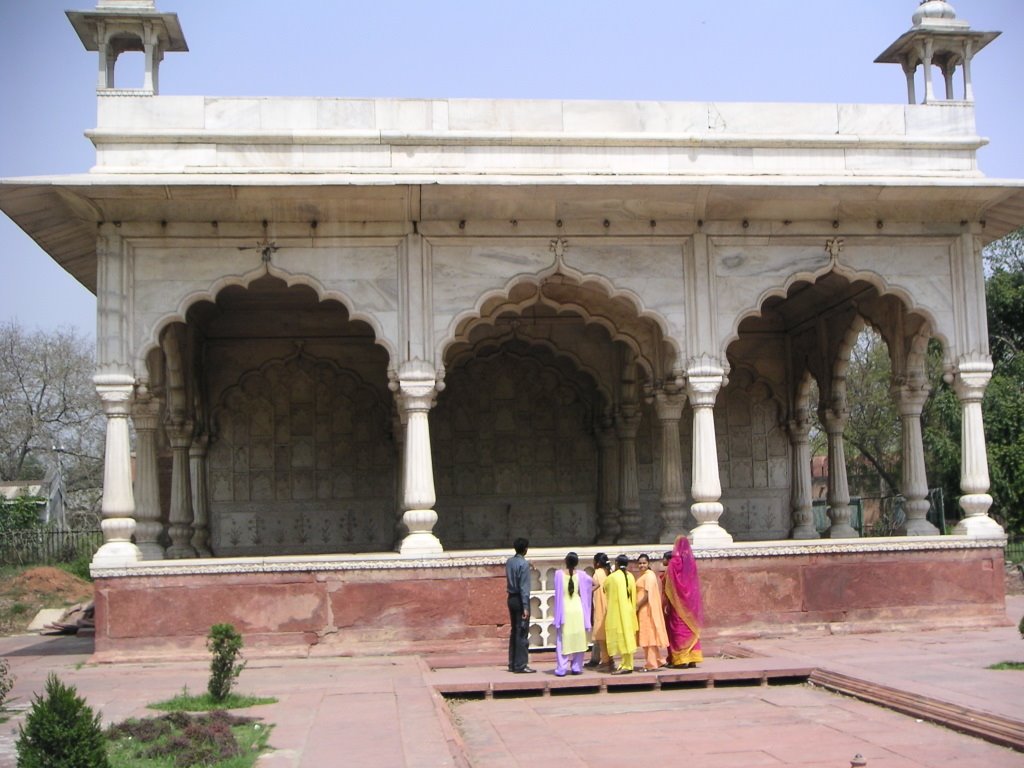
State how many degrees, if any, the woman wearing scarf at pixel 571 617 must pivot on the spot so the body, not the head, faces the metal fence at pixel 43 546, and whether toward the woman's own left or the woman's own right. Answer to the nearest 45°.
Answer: approximately 45° to the woman's own left

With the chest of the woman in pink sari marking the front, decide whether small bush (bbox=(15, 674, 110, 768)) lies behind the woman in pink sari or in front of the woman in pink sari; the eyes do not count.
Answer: behind

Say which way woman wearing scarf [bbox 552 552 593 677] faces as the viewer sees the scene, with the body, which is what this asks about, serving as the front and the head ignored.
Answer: away from the camera

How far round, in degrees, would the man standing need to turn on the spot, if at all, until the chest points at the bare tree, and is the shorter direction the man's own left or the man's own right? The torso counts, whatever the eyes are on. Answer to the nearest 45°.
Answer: approximately 90° to the man's own left

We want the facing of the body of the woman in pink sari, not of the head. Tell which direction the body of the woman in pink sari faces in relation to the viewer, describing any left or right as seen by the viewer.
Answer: facing away from the viewer

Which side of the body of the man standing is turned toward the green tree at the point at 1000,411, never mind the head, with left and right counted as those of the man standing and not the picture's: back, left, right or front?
front

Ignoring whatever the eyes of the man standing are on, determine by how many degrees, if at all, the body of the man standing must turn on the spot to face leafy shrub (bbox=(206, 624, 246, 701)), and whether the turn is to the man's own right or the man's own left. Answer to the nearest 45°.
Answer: approximately 180°

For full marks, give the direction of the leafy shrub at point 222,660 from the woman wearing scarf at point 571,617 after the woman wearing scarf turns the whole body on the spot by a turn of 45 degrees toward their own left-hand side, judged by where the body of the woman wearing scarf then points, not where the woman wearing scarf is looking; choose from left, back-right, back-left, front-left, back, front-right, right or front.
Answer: left

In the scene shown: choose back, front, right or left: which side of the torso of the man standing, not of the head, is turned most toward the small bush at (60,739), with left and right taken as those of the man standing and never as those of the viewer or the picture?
back

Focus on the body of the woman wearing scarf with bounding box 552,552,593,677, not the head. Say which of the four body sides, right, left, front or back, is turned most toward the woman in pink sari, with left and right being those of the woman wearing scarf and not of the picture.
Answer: right
